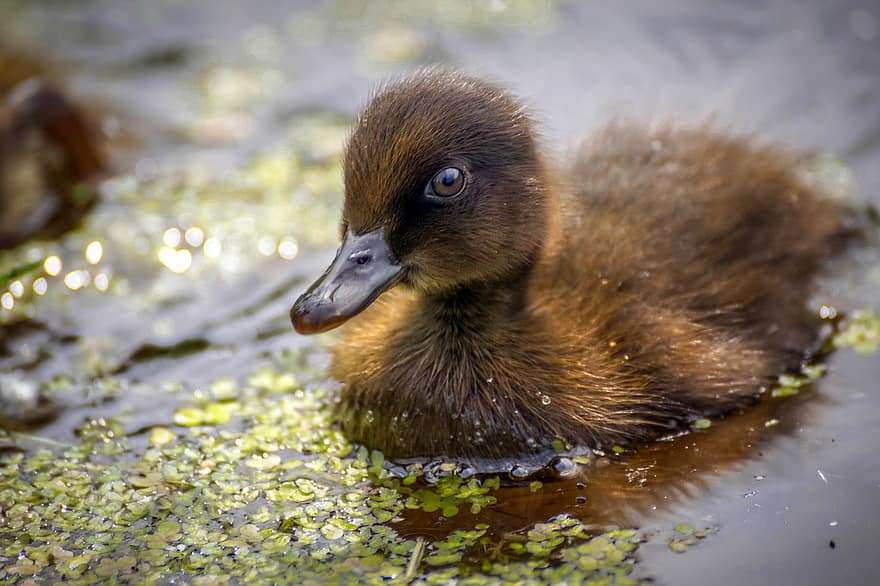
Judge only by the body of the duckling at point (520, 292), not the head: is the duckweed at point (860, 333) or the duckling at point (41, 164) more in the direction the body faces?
the duckling

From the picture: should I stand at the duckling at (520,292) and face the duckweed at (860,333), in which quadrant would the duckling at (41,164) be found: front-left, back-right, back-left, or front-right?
back-left

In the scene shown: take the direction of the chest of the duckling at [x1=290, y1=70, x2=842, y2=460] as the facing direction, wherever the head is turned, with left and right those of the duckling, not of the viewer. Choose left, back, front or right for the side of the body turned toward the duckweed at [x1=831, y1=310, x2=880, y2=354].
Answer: back

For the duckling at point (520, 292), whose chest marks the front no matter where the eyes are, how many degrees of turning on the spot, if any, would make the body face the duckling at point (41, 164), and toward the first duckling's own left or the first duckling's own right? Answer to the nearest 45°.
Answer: approximately 90° to the first duckling's own right

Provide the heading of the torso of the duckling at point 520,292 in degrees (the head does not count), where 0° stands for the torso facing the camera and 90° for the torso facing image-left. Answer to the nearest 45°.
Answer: approximately 45°
